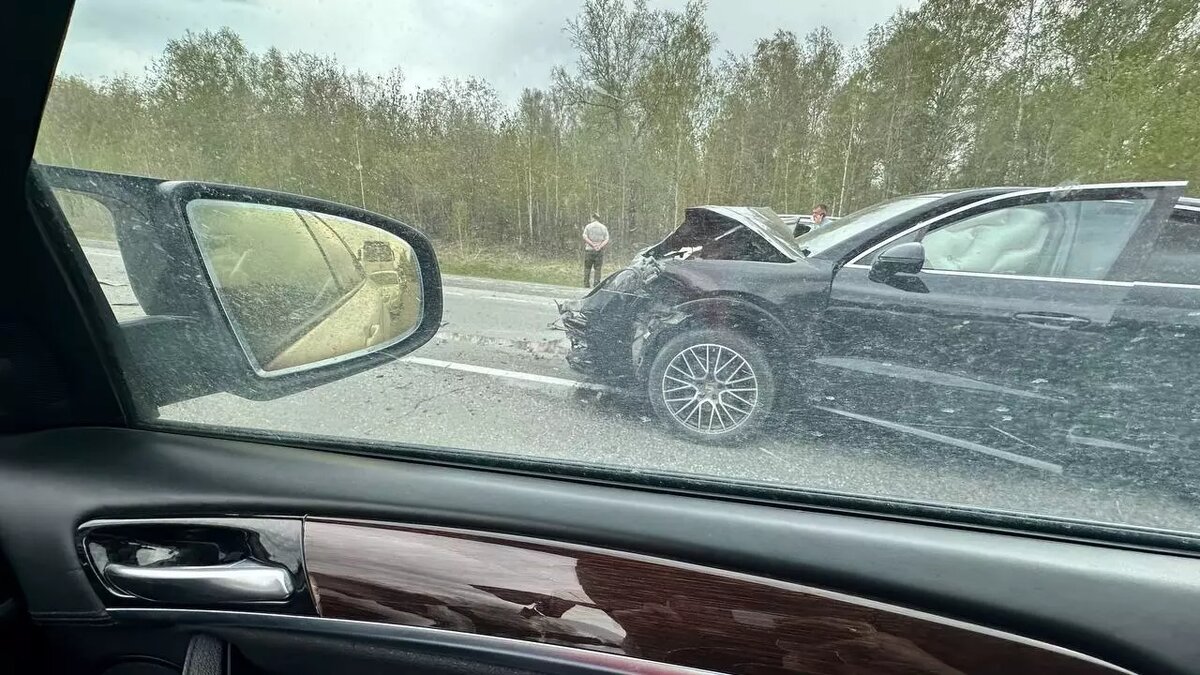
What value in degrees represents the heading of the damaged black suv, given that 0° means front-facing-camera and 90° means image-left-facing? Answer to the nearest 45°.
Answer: approximately 90°
